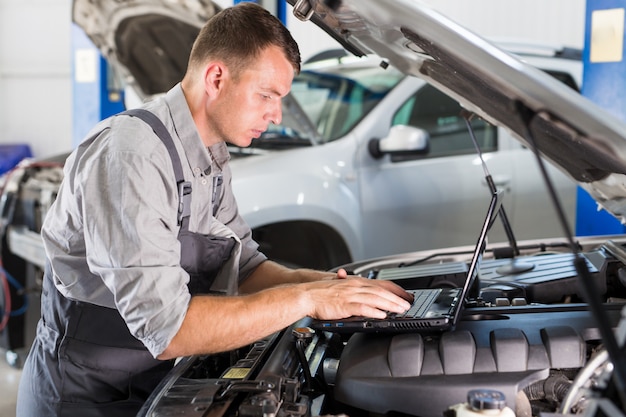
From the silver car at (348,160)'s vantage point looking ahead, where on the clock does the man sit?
The man is roughly at 11 o'clock from the silver car.

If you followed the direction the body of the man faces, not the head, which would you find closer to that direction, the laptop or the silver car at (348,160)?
the laptop

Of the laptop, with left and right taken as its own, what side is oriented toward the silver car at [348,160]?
right

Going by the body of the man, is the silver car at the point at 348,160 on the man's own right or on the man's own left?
on the man's own left

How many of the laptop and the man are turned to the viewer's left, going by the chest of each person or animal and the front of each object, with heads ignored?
1

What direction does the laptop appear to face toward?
to the viewer's left

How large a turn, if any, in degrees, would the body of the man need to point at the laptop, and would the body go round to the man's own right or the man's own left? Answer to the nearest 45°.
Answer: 0° — they already face it

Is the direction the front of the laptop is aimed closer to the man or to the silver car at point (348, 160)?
the man

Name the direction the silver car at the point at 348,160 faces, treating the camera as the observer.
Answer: facing the viewer and to the left of the viewer

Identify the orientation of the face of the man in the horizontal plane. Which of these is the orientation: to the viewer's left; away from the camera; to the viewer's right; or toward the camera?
to the viewer's right

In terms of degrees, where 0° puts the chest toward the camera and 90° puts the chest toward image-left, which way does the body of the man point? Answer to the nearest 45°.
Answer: approximately 315°
